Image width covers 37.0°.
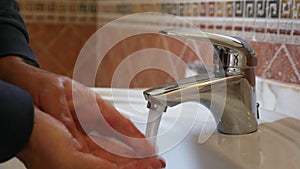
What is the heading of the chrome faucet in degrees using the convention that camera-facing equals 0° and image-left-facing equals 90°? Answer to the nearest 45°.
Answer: approximately 90°
